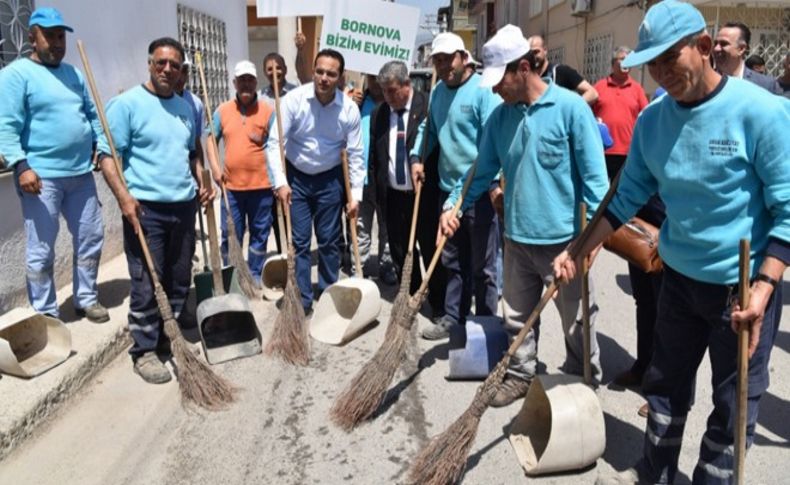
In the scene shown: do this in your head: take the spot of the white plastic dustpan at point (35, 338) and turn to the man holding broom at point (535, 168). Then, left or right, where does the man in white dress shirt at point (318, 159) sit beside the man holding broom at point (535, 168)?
left

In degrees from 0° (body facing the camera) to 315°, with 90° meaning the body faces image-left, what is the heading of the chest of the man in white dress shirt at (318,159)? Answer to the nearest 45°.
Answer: approximately 0°

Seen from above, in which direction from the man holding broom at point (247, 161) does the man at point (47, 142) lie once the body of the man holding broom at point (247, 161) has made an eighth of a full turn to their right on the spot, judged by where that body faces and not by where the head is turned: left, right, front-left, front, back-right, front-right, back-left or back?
front

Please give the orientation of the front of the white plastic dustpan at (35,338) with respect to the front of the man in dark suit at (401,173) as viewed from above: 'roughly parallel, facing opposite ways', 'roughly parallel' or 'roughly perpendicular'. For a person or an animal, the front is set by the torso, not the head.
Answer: roughly perpendicular

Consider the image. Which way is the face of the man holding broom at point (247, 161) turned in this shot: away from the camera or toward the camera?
toward the camera

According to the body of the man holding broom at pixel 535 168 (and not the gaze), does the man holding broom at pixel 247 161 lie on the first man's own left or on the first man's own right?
on the first man's own right

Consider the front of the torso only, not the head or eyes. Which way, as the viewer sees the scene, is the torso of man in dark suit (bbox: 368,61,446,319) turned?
toward the camera

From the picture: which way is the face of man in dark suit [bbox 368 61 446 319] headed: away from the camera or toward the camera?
toward the camera

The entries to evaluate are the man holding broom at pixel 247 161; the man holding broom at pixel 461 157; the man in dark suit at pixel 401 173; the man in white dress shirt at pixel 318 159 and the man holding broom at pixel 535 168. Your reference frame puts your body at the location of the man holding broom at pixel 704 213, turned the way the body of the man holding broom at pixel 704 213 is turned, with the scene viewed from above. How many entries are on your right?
5

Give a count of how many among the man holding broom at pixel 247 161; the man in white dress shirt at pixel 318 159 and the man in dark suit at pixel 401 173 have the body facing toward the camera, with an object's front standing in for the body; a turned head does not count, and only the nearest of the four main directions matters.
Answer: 3

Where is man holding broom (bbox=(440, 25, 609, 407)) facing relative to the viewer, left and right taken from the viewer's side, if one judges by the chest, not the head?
facing the viewer and to the left of the viewer

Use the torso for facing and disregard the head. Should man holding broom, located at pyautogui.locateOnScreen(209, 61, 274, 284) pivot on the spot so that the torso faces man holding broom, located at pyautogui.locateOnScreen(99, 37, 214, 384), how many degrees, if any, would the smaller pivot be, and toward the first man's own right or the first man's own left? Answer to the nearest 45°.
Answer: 0° — they already face them

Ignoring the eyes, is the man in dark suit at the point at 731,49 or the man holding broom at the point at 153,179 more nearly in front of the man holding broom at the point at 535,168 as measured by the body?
the man holding broom

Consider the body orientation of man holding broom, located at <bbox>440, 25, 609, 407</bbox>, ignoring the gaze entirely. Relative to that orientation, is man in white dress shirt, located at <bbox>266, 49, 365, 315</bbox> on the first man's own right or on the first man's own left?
on the first man's own right

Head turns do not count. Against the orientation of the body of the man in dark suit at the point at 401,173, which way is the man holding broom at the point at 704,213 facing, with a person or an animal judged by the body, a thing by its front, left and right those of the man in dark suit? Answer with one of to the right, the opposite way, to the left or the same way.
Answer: to the right

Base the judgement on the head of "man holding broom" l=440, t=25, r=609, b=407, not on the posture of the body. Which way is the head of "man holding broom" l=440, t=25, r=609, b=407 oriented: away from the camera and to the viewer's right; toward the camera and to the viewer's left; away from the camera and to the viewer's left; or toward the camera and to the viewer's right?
toward the camera and to the viewer's left

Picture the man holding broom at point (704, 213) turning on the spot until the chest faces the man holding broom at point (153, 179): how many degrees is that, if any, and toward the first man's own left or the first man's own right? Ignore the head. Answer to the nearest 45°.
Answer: approximately 45° to the first man's own right
